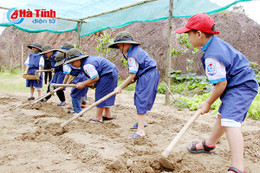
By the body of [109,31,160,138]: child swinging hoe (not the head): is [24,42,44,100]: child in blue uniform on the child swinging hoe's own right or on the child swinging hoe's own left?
on the child swinging hoe's own right

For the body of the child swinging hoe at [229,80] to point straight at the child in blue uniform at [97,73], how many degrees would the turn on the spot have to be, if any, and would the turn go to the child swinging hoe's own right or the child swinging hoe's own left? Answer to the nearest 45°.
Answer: approximately 45° to the child swinging hoe's own right

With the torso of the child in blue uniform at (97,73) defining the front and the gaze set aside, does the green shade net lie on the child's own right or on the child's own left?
on the child's own right

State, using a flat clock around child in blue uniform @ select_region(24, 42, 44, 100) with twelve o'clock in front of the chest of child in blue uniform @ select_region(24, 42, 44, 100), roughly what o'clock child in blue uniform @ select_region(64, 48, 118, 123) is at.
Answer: child in blue uniform @ select_region(64, 48, 118, 123) is roughly at 10 o'clock from child in blue uniform @ select_region(24, 42, 44, 100).

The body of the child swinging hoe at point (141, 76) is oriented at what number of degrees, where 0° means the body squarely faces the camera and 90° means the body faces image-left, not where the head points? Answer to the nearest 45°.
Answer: approximately 90°

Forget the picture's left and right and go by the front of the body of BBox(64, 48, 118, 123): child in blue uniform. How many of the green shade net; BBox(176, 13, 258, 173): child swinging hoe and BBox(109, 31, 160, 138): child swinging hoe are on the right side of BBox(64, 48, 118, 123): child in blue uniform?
1

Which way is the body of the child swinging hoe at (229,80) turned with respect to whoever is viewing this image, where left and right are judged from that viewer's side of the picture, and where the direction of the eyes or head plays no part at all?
facing to the left of the viewer

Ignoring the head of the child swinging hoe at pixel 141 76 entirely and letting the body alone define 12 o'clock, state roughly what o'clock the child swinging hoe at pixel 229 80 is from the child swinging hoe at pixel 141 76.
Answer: the child swinging hoe at pixel 229 80 is roughly at 8 o'clock from the child swinging hoe at pixel 141 76.
